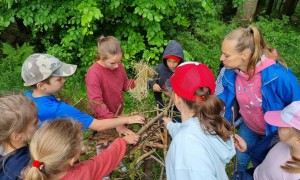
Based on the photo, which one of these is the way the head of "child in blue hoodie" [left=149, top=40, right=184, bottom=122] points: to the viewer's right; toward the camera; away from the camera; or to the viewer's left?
toward the camera

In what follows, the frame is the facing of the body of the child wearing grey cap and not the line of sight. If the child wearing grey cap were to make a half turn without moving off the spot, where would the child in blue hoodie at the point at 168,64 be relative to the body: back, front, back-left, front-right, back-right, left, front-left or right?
back-right

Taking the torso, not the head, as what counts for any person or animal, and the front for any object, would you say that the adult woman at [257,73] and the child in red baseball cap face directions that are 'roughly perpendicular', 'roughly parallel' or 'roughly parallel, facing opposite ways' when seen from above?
roughly perpendicular

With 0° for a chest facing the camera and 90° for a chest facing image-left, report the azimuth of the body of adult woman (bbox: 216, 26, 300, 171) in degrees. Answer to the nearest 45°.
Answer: approximately 45°

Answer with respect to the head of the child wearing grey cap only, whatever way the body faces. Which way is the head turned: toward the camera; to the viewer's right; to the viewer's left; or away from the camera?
to the viewer's right

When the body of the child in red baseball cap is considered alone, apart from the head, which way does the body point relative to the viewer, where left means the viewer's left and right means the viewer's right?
facing away from the viewer and to the left of the viewer

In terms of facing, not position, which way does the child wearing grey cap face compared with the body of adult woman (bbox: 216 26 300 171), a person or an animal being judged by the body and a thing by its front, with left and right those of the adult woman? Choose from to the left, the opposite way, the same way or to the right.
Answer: the opposite way

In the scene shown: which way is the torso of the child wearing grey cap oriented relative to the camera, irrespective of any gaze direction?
to the viewer's right

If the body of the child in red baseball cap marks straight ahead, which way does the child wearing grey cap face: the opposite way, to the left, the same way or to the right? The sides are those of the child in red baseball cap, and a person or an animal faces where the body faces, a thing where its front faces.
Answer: to the right

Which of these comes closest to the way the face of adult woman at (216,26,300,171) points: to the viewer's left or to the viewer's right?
to the viewer's left

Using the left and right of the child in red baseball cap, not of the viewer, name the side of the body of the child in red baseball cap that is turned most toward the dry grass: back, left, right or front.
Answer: front

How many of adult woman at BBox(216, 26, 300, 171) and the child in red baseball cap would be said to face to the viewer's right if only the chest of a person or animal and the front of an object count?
0

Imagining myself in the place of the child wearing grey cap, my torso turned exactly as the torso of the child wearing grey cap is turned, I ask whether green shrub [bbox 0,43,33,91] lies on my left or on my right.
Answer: on my left

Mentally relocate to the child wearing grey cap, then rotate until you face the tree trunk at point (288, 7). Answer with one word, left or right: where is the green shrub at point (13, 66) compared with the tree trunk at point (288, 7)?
left

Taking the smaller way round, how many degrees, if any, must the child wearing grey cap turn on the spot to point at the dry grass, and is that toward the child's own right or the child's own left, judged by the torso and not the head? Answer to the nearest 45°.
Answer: approximately 45° to the child's own left

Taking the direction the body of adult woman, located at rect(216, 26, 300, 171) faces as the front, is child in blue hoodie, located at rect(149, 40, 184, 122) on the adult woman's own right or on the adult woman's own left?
on the adult woman's own right

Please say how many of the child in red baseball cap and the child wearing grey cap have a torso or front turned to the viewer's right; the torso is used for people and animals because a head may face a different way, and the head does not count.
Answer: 1
